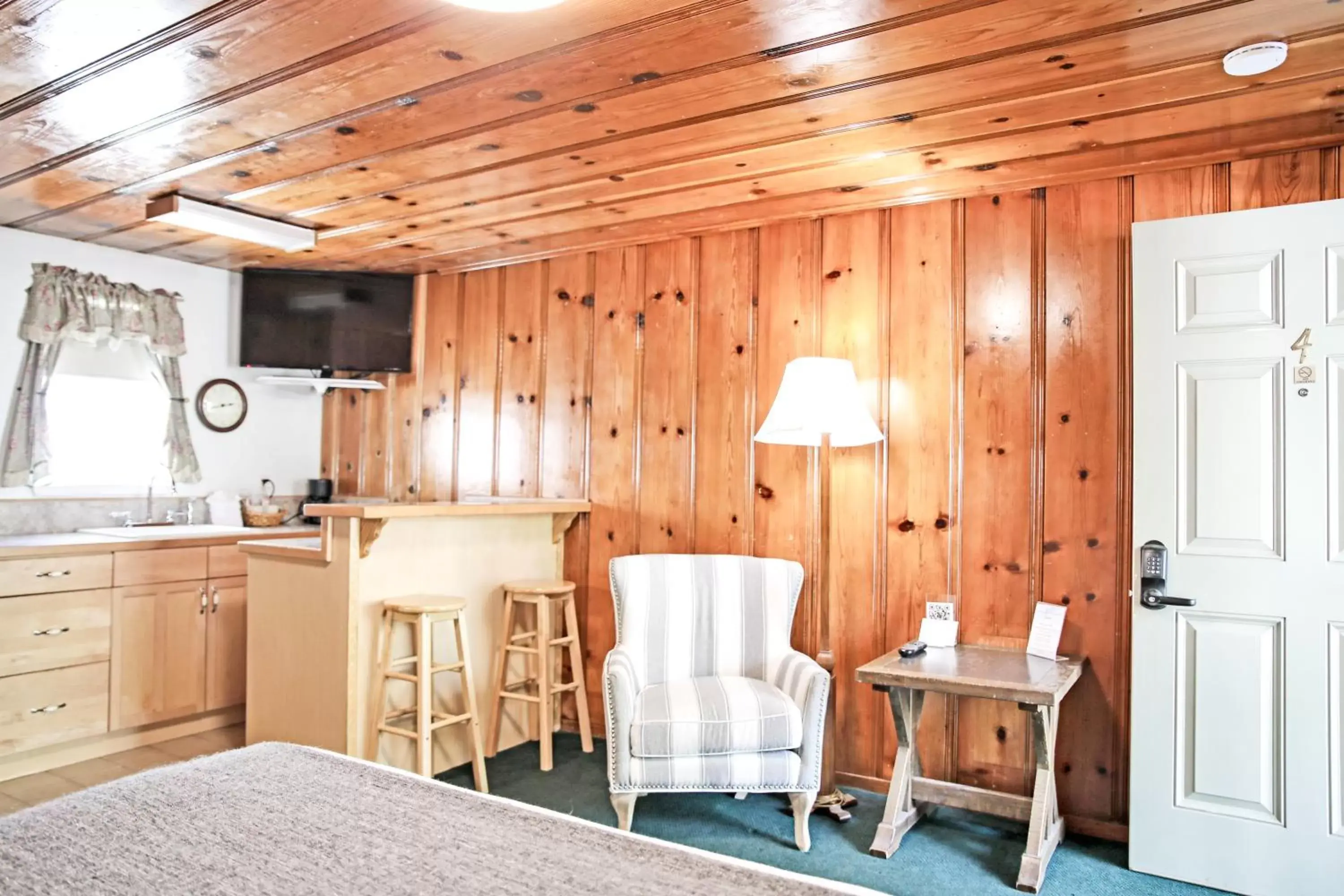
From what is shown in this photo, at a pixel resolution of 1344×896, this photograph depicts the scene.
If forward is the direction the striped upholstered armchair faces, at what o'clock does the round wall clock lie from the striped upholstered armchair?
The round wall clock is roughly at 4 o'clock from the striped upholstered armchair.

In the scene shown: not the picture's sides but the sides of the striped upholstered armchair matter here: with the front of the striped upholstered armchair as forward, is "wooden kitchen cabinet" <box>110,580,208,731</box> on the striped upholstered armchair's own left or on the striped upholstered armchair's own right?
on the striped upholstered armchair's own right

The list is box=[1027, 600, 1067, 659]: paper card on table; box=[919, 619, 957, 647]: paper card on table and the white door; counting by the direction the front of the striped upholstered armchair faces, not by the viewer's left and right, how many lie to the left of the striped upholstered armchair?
3

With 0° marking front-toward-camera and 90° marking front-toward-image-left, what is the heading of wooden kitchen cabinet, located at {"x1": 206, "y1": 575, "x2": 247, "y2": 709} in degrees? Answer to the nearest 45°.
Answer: approximately 315°

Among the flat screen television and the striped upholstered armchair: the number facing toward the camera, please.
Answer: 2
